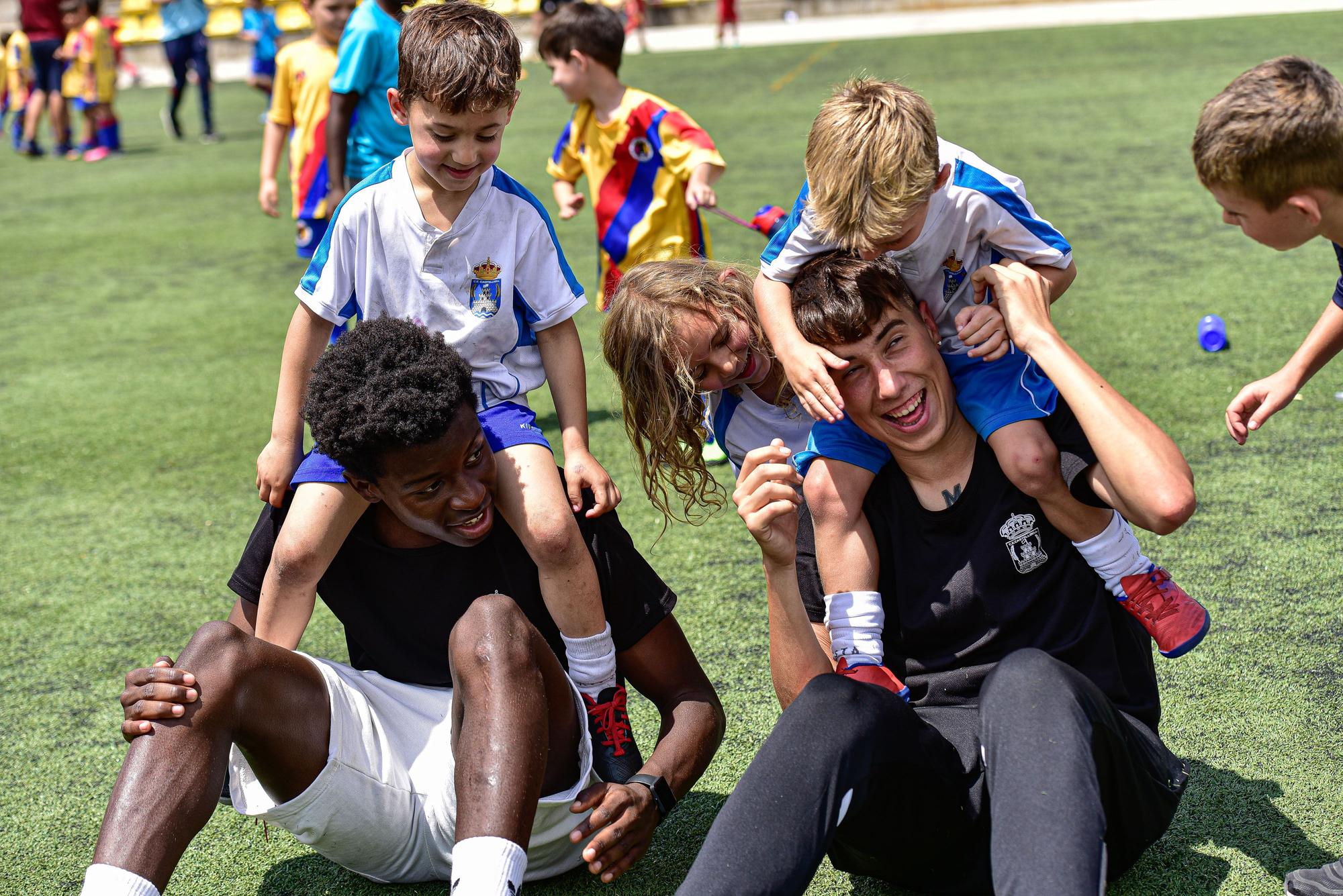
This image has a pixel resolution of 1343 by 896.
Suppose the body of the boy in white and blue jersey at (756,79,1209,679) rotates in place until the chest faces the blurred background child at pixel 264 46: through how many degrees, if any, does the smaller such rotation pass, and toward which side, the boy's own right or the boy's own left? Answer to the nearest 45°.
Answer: approximately 135° to the boy's own right

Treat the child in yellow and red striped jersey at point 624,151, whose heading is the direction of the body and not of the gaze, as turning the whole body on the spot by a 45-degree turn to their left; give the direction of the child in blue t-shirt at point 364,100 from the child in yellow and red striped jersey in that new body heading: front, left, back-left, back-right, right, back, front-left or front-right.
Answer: right

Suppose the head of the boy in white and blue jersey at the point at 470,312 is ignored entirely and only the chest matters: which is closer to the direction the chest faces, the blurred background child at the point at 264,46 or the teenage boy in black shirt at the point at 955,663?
the teenage boy in black shirt

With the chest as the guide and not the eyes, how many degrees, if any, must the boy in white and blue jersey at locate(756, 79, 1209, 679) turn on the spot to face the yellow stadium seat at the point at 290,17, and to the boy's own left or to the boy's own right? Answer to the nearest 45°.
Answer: approximately 135° to the boy's own right

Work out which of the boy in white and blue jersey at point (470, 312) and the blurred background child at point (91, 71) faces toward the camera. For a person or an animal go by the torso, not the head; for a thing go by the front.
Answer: the boy in white and blue jersey

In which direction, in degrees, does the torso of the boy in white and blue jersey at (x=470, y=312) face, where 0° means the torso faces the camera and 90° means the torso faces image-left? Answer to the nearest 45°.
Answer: approximately 0°

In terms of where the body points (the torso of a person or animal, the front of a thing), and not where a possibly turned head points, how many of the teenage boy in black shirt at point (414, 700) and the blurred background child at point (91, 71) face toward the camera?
1

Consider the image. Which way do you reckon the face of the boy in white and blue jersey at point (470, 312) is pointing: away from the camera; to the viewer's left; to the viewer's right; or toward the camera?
toward the camera

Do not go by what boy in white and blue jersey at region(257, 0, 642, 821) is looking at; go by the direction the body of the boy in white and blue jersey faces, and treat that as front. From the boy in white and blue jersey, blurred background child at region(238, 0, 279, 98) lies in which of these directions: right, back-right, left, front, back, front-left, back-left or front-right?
back

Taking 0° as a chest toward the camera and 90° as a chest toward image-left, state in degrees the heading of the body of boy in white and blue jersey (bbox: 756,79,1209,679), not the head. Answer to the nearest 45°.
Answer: approximately 0°

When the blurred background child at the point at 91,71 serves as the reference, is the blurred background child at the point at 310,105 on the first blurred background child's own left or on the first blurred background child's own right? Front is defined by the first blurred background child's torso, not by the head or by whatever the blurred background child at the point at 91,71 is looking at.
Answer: on the first blurred background child's own left

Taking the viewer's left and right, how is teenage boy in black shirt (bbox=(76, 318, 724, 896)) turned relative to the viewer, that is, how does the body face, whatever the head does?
facing the viewer

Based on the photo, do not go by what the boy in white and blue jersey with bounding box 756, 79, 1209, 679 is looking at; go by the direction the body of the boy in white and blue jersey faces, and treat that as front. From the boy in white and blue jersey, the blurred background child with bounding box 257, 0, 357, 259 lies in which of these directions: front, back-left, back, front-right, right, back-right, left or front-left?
back-right

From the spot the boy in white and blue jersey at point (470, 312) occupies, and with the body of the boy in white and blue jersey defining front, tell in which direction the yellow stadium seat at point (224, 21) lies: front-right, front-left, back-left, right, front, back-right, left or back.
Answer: back

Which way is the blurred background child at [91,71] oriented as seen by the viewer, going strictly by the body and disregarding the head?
to the viewer's left

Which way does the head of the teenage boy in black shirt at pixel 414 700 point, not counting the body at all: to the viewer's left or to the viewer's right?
to the viewer's right
